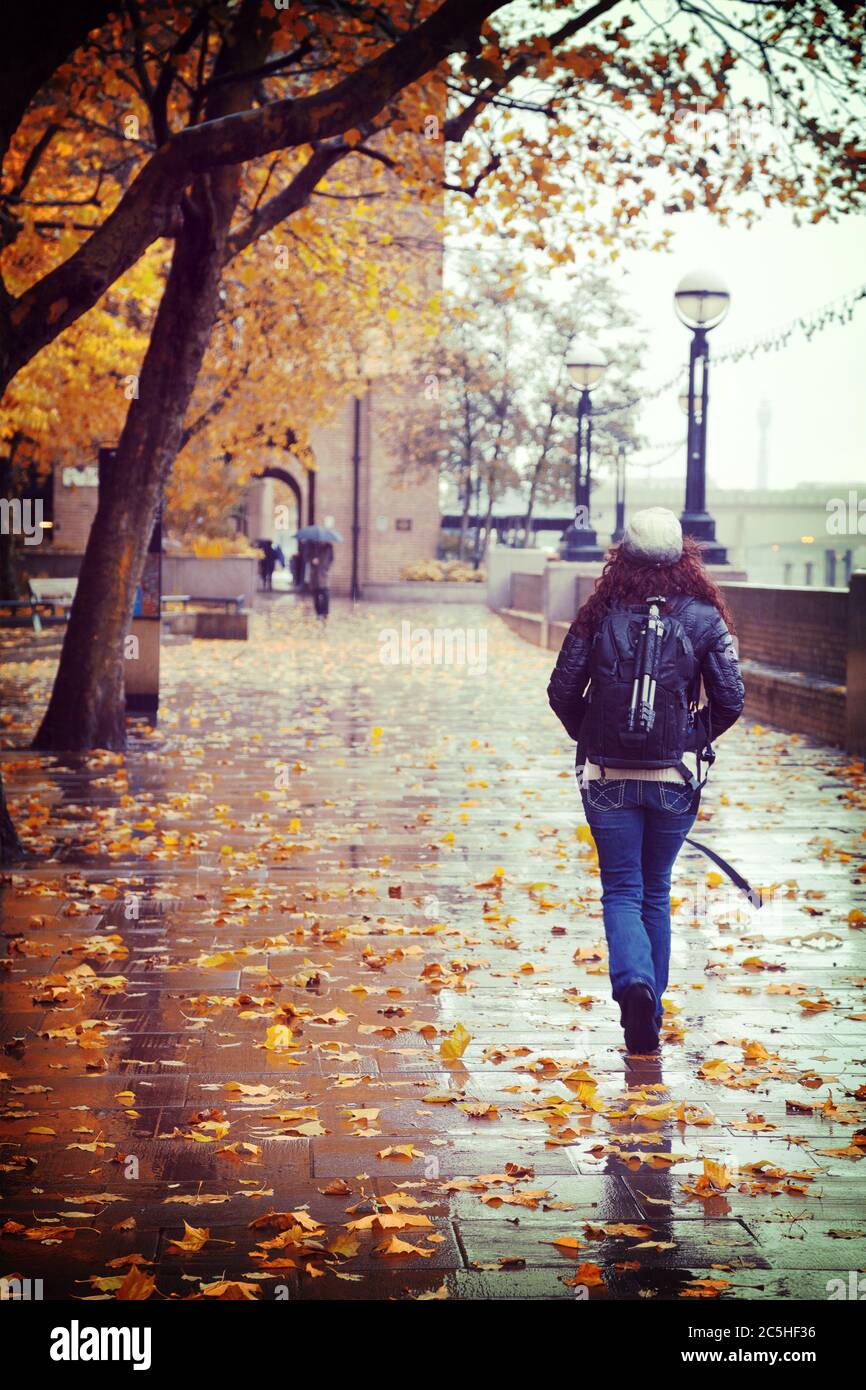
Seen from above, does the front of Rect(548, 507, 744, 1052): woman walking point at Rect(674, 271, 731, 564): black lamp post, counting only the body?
yes

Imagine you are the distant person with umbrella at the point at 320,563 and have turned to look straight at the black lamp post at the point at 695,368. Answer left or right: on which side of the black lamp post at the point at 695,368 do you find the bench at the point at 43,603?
right

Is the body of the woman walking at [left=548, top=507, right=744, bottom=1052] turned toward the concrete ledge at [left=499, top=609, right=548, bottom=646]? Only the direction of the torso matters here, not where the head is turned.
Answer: yes

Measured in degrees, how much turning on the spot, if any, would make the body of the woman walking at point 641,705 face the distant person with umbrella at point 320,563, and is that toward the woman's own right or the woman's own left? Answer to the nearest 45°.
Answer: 0° — they already face them

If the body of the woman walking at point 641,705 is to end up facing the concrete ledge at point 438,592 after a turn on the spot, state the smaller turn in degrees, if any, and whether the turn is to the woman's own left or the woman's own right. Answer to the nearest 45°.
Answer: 0° — they already face it

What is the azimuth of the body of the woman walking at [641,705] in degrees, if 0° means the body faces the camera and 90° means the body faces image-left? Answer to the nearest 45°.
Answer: approximately 180°

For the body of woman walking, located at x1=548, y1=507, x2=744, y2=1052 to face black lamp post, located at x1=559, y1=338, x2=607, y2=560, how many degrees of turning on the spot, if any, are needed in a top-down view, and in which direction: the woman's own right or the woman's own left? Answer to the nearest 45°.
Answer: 0° — they already face it
